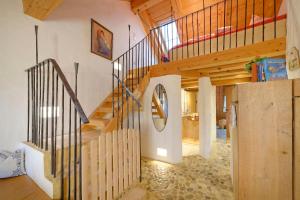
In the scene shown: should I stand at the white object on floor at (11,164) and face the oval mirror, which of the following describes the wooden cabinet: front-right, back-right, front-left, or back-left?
front-right

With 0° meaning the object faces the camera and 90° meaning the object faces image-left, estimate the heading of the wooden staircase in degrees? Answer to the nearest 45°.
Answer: approximately 45°

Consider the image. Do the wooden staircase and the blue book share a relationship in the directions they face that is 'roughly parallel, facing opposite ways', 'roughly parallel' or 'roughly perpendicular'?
roughly parallel

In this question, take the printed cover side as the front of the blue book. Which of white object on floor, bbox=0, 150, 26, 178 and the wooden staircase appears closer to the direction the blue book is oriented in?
the white object on floor

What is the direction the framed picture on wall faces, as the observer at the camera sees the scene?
facing the viewer and to the right of the viewer

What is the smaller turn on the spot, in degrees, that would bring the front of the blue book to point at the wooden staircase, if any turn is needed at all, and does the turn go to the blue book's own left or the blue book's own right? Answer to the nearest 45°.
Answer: approximately 90° to the blue book's own right

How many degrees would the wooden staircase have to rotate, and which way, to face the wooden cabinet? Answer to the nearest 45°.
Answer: approximately 90° to its left

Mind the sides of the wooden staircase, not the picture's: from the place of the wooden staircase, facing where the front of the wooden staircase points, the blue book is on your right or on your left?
on your left

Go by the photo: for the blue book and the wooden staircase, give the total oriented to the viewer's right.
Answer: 0

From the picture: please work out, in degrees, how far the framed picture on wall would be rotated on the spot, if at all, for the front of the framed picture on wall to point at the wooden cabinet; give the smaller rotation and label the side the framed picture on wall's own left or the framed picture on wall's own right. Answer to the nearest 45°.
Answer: approximately 45° to the framed picture on wall's own right

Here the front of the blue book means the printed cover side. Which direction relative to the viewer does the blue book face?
toward the camera

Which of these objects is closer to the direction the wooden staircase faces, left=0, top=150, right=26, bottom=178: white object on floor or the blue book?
the white object on floor

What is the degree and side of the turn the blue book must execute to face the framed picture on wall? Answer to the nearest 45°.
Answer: approximately 90° to its right

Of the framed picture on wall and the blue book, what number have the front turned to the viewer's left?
0

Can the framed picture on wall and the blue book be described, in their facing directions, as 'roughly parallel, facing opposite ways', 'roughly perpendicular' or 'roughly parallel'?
roughly perpendicular
